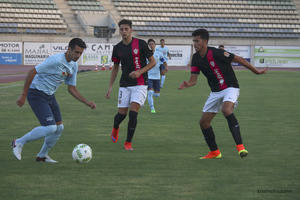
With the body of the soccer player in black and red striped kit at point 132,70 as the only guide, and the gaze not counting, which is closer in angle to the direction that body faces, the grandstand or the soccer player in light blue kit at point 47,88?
the soccer player in light blue kit

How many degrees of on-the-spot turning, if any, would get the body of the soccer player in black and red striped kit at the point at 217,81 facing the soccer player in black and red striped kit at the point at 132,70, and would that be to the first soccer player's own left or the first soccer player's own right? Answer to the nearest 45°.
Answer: approximately 90° to the first soccer player's own right

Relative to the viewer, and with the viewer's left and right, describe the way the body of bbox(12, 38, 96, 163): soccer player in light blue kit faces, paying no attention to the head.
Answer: facing the viewer and to the right of the viewer

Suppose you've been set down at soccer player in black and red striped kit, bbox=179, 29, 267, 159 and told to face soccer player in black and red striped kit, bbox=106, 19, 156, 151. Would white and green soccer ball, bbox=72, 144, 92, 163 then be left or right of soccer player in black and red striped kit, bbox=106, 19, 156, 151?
left

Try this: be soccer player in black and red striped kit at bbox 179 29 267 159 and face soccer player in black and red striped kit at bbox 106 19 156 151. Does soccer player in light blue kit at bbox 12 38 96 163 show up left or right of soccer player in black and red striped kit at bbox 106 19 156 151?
left

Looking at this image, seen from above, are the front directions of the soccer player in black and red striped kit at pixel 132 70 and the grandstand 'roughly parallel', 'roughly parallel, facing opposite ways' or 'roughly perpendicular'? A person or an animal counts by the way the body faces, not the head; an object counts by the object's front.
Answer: roughly parallel

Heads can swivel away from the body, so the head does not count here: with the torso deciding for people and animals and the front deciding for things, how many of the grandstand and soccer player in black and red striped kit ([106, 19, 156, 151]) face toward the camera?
2

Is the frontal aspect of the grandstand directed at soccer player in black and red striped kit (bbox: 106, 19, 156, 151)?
yes

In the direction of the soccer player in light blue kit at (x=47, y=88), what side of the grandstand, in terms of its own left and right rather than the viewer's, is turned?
front

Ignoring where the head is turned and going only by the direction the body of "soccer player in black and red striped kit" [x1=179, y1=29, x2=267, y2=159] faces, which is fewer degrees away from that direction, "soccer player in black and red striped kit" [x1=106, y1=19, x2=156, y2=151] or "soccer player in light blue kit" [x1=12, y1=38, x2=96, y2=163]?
the soccer player in light blue kit

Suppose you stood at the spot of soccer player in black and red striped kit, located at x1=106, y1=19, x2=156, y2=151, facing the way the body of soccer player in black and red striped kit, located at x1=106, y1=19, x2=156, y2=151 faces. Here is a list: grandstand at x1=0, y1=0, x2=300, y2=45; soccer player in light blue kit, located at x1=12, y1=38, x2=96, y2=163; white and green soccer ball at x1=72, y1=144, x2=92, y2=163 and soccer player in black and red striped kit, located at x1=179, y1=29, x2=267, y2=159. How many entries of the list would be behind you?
1

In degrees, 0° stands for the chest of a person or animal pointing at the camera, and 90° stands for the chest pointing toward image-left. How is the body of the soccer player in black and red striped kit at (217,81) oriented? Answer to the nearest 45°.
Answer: approximately 45°

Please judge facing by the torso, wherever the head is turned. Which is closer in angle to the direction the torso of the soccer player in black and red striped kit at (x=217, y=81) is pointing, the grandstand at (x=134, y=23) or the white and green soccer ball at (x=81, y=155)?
the white and green soccer ball

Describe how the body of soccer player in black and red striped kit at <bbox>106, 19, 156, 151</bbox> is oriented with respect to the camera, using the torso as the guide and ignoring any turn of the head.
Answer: toward the camera
